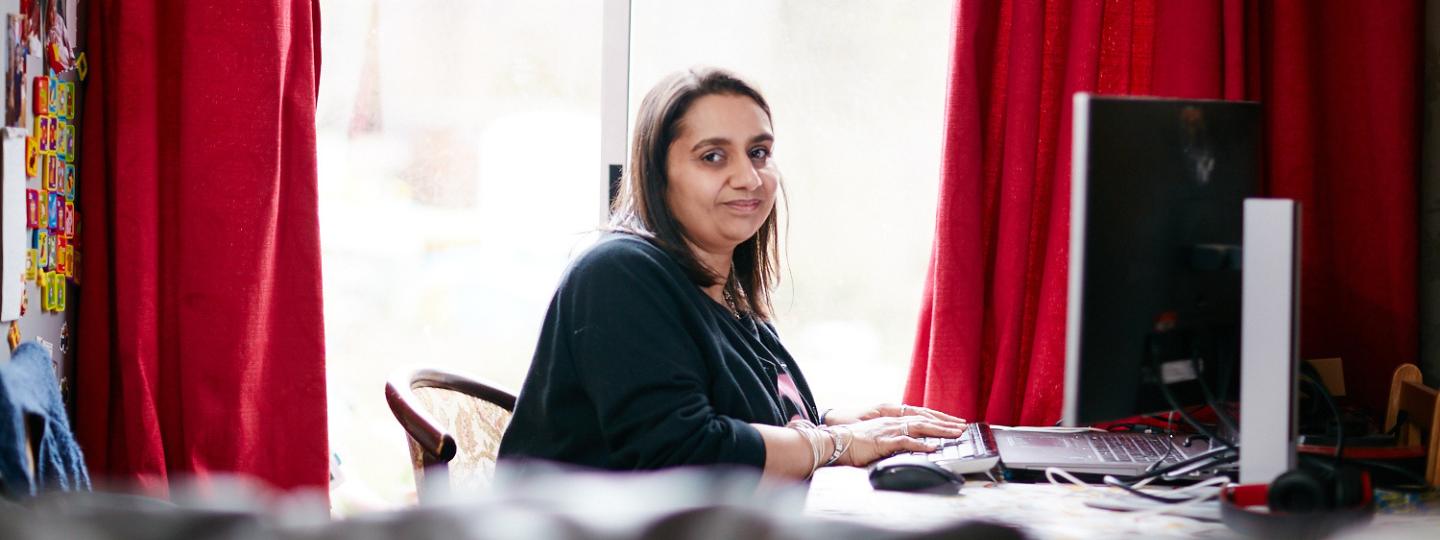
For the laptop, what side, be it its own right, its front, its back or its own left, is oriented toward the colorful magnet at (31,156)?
front

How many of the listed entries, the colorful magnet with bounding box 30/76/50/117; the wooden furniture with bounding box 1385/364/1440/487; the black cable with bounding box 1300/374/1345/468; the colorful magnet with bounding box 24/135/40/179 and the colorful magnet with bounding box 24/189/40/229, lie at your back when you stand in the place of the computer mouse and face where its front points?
3

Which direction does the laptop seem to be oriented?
to the viewer's left

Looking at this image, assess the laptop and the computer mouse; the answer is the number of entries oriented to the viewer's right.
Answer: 1

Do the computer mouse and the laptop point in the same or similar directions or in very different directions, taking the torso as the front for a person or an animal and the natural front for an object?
very different directions

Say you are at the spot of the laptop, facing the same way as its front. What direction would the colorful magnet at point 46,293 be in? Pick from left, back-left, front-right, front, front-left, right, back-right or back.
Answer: front

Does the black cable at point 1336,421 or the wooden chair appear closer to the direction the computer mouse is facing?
the black cable

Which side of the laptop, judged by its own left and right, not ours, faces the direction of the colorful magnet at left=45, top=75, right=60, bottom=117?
front

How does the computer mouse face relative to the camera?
to the viewer's right

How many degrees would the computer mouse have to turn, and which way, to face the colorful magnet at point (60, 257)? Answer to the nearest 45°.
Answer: approximately 180°

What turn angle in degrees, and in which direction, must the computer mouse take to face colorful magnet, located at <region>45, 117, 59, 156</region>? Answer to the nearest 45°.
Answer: approximately 180°

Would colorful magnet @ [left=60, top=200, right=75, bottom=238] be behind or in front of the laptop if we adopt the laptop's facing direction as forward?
in front

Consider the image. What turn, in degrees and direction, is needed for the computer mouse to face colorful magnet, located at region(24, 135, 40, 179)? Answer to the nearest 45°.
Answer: approximately 180°
